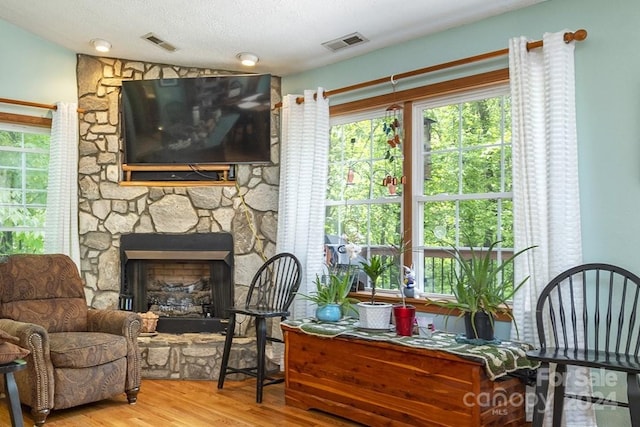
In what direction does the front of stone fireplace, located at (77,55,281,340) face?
toward the camera

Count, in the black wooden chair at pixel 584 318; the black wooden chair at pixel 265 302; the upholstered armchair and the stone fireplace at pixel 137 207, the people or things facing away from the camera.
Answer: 0

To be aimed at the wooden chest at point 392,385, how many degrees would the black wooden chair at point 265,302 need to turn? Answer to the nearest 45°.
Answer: approximately 90° to its left

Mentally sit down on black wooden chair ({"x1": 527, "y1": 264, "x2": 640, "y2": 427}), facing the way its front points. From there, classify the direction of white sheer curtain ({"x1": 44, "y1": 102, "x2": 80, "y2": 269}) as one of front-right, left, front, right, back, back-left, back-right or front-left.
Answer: front-right

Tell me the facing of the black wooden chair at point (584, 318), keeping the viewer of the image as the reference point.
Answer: facing the viewer and to the left of the viewer

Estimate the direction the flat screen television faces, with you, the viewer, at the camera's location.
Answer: facing the viewer

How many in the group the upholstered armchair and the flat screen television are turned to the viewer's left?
0

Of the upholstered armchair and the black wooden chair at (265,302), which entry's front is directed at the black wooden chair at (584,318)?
the upholstered armchair

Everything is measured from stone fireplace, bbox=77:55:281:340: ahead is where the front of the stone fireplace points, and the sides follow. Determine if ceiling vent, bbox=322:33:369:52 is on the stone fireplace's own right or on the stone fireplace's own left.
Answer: on the stone fireplace's own left

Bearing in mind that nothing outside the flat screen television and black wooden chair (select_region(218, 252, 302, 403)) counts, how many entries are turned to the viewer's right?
0

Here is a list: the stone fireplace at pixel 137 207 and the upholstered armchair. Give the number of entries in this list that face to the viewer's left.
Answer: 0

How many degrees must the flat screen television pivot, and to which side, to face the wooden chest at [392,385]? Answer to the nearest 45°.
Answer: approximately 45° to its left

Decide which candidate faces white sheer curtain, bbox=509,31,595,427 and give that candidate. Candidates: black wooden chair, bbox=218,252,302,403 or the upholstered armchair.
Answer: the upholstered armchair

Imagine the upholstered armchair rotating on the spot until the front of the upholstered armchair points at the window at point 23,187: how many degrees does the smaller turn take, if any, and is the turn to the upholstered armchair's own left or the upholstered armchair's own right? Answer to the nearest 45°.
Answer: approximately 135° to the upholstered armchair's own left

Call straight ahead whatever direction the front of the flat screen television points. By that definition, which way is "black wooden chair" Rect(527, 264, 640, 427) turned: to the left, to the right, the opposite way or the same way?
to the right

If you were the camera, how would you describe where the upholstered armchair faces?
facing the viewer and to the right of the viewer

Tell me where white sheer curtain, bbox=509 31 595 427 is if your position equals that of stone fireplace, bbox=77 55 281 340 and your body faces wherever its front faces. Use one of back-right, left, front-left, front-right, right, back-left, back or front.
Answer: front-left

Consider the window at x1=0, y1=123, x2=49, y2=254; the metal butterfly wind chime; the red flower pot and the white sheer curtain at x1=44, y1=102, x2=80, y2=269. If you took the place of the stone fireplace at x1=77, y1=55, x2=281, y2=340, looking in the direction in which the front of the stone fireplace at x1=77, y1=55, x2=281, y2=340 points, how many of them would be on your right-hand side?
2

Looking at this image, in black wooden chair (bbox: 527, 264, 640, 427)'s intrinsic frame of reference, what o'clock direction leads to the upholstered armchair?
The upholstered armchair is roughly at 1 o'clock from the black wooden chair.
